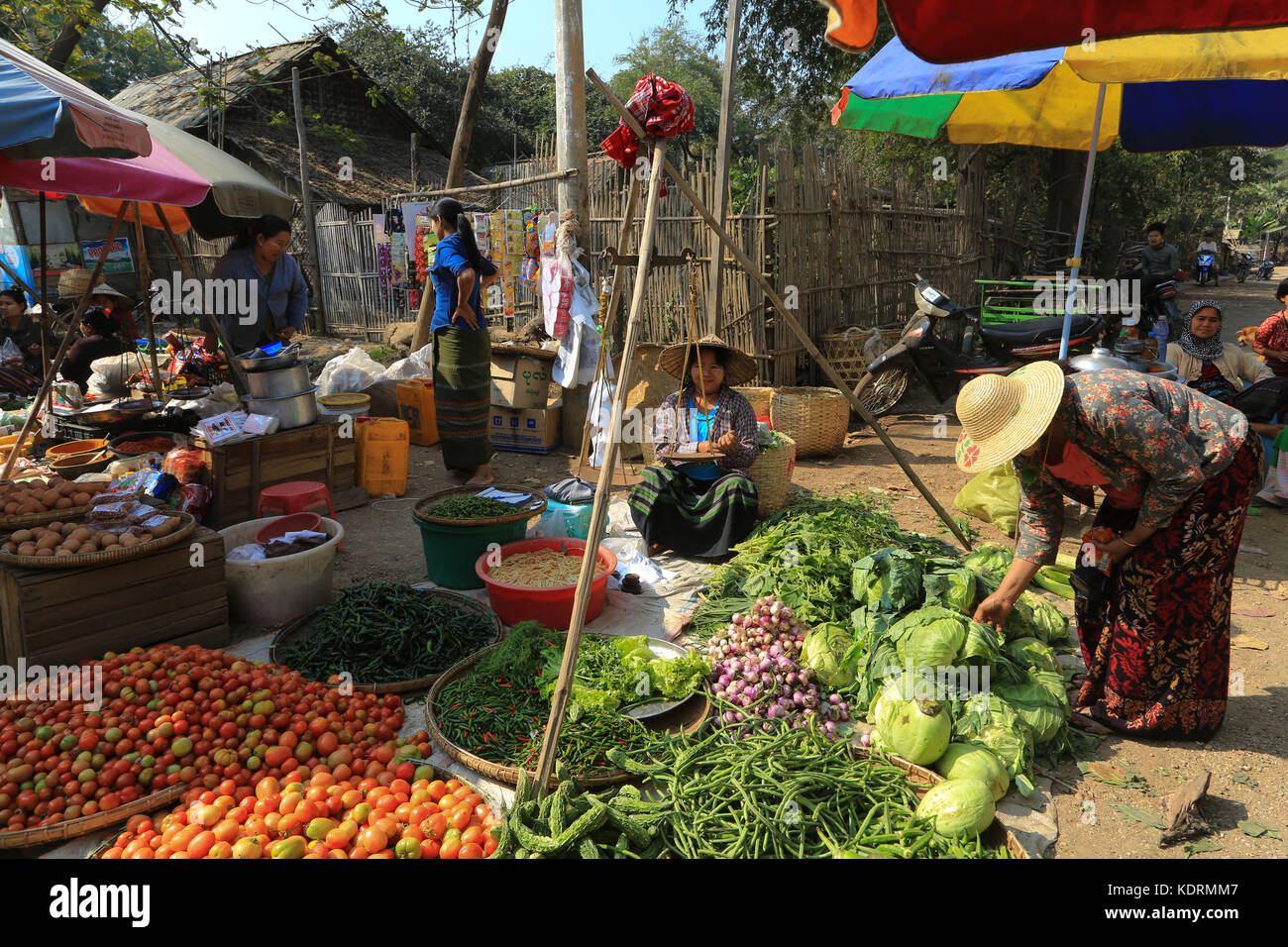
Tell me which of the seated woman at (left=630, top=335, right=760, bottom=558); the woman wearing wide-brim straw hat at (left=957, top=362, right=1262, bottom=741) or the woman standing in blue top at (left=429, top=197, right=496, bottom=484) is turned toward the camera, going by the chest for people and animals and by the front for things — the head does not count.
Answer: the seated woman

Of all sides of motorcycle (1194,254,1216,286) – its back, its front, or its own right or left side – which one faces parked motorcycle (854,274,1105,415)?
front

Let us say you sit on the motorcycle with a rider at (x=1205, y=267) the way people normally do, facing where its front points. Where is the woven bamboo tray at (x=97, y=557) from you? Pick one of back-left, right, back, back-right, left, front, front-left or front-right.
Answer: front

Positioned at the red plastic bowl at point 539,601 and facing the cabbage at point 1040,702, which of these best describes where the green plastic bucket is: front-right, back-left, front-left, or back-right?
back-left

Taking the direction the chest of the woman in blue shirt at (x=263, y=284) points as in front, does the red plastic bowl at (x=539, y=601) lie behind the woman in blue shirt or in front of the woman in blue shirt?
in front

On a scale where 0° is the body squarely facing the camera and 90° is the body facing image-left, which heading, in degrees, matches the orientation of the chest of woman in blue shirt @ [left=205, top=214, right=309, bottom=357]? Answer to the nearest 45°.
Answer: approximately 315°

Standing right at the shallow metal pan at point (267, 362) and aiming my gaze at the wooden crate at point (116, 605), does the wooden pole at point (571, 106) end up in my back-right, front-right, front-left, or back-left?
back-left

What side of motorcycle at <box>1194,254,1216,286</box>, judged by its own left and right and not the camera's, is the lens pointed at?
front

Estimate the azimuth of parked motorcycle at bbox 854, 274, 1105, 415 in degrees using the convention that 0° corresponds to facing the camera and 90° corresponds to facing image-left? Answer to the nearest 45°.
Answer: approximately 45°

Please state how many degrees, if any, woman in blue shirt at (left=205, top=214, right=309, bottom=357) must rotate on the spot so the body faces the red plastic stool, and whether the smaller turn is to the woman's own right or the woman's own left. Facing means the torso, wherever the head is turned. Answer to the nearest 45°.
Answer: approximately 45° to the woman's own right

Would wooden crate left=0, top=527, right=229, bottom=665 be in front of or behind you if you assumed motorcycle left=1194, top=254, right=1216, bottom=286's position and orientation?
in front

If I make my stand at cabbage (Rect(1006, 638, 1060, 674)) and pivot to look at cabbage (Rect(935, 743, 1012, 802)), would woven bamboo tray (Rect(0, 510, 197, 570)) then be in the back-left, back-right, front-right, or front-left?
front-right

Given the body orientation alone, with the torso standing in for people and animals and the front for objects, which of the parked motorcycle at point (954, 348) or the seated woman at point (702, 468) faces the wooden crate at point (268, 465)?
the parked motorcycle

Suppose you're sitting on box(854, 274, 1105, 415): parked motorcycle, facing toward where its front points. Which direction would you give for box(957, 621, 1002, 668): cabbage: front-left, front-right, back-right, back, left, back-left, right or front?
front-left

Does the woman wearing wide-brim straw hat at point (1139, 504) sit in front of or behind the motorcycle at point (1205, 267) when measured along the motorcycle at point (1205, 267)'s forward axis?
in front

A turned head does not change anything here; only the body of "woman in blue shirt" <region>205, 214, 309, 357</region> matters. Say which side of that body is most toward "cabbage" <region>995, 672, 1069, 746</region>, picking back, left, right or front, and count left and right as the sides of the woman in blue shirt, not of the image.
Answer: front

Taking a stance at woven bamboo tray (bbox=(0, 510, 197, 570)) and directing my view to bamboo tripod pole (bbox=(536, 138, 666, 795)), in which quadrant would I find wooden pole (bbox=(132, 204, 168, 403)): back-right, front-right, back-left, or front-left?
back-left

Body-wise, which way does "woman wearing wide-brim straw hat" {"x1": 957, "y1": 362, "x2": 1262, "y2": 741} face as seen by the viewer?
to the viewer's left
